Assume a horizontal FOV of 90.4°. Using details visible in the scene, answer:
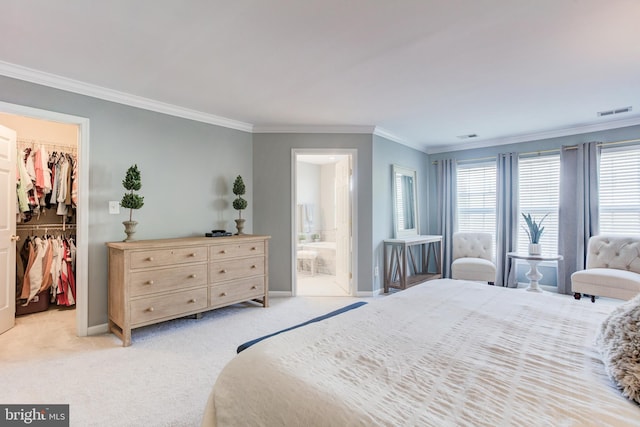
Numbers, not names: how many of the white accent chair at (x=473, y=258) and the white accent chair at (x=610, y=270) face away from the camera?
0

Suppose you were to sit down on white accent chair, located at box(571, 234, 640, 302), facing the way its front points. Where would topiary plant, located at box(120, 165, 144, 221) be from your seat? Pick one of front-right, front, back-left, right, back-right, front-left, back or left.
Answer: front

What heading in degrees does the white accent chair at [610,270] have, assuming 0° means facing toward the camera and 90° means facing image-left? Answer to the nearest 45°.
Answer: approximately 45°

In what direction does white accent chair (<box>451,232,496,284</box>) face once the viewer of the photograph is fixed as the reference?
facing the viewer

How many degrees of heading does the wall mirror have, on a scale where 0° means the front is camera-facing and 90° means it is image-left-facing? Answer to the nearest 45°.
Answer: approximately 315°

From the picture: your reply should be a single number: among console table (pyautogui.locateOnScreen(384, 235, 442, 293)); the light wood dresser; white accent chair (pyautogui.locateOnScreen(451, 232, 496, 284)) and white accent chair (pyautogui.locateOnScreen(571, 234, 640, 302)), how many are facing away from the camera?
0

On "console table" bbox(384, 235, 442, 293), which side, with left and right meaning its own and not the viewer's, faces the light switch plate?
right

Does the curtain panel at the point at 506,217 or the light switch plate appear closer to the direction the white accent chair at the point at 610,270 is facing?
the light switch plate

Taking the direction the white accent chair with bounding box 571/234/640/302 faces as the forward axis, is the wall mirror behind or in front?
in front

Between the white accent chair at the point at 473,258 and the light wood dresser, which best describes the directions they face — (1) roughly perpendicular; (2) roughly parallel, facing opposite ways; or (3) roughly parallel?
roughly perpendicular

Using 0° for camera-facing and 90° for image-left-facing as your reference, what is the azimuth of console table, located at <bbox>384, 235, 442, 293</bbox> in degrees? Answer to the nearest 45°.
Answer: approximately 315°

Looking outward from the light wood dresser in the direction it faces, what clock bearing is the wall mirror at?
The wall mirror is roughly at 10 o'clock from the light wood dresser.

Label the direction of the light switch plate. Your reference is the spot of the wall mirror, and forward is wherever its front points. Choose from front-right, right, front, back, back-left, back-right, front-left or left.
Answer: right

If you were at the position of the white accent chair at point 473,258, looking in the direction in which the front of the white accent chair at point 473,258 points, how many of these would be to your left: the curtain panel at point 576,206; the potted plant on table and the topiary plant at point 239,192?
2
